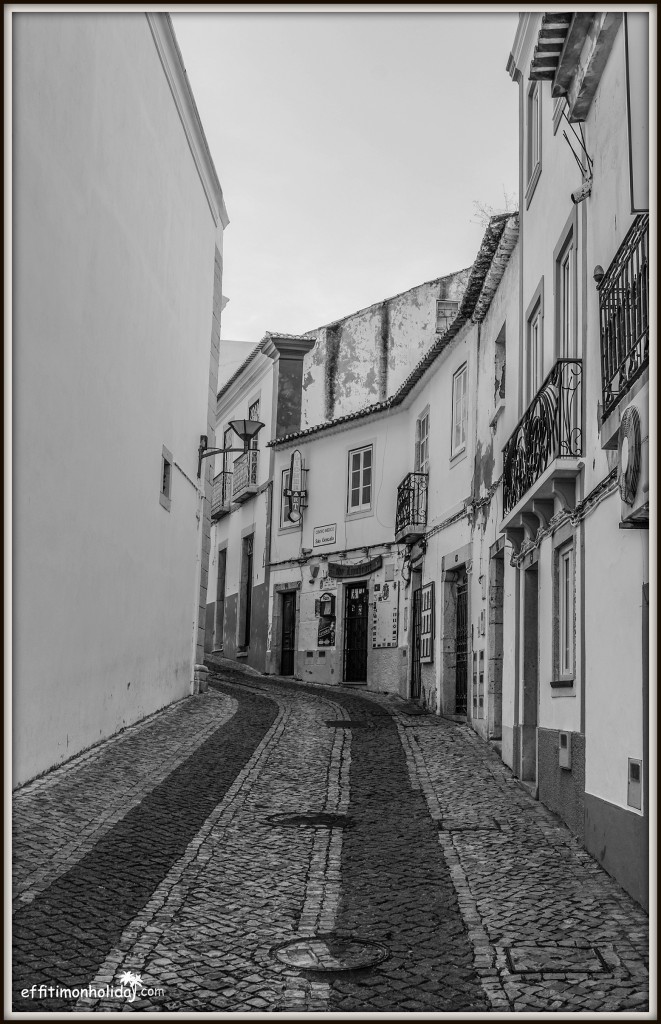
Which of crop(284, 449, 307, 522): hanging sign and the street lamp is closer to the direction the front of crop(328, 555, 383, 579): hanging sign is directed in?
the street lamp

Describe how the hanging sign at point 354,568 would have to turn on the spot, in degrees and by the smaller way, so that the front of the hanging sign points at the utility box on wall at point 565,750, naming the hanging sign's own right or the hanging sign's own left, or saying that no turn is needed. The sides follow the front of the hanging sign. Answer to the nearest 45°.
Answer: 0° — it already faces it

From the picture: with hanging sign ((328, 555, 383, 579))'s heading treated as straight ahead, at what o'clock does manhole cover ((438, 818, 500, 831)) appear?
The manhole cover is roughly at 12 o'clock from the hanging sign.

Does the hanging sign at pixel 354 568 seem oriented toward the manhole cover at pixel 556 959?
yes
